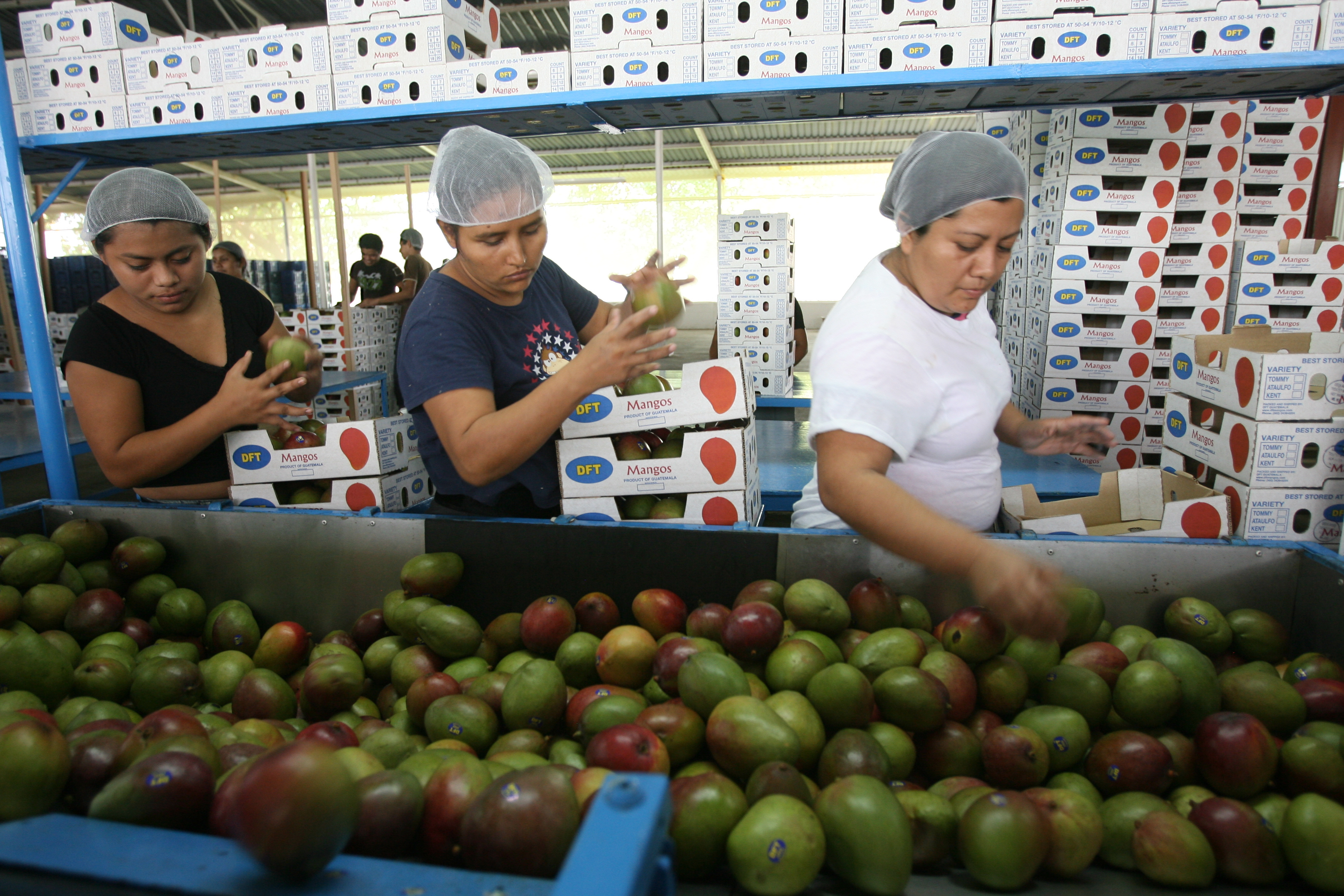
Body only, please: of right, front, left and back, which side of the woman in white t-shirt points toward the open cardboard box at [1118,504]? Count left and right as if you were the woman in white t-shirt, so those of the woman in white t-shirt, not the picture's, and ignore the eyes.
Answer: left

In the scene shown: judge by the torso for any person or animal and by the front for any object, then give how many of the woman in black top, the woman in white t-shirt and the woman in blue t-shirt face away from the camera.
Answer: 0

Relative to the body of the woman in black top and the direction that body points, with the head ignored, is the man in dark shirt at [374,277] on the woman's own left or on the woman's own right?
on the woman's own left

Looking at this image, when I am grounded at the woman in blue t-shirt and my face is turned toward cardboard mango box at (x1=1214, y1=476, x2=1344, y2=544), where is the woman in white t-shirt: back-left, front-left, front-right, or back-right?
front-right

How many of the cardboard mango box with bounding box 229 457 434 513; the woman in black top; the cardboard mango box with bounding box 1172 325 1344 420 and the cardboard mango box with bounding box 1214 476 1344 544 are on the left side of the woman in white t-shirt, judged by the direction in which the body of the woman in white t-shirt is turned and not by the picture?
2

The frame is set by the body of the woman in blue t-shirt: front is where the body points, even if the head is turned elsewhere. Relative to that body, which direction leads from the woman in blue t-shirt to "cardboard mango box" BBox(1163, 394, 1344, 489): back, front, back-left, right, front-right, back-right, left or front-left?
front-left

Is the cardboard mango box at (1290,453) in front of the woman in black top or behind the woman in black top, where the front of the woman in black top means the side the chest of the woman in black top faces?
in front

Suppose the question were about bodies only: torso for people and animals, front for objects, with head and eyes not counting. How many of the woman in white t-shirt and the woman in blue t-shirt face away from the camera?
0

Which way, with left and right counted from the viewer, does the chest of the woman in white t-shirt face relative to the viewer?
facing the viewer and to the right of the viewer

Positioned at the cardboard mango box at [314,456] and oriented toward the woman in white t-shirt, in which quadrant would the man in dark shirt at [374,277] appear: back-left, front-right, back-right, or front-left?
back-left

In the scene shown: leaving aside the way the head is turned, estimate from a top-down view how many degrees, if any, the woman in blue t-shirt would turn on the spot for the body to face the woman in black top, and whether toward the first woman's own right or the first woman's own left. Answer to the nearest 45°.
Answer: approximately 135° to the first woman's own right

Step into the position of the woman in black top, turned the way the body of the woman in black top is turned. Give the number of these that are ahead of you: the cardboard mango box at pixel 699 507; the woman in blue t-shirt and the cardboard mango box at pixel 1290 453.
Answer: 3

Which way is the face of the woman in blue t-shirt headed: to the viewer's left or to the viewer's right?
to the viewer's right

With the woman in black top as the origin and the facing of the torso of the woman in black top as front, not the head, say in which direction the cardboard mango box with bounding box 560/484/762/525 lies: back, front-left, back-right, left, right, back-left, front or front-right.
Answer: front

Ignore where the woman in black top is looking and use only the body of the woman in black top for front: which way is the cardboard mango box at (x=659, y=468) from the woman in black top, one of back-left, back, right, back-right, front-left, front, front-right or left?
front

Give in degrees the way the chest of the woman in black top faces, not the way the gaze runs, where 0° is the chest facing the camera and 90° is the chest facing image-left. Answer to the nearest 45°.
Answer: approximately 315°

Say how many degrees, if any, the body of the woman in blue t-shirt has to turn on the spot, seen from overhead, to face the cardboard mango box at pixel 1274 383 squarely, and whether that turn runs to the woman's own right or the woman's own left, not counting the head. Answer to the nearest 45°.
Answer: approximately 45° to the woman's own left

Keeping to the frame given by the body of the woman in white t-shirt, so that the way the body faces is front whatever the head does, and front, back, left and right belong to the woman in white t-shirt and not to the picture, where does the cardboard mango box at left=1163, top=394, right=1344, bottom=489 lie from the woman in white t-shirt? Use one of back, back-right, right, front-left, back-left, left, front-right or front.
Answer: left
